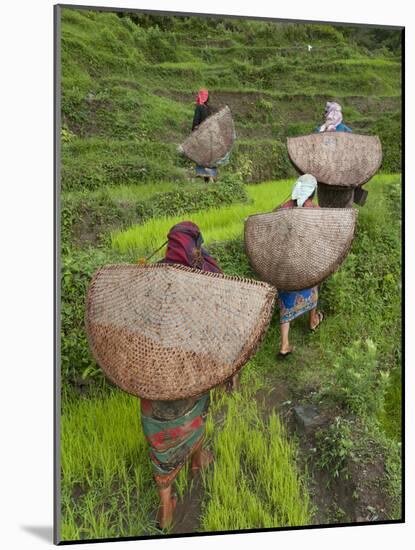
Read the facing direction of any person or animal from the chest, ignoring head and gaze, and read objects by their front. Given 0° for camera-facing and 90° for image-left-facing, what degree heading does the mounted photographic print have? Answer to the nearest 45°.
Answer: approximately 315°
